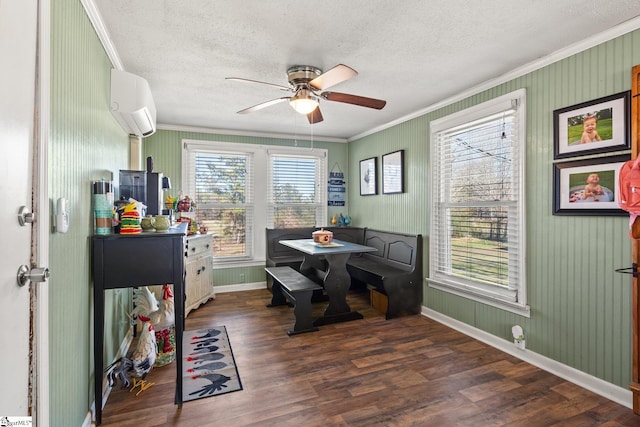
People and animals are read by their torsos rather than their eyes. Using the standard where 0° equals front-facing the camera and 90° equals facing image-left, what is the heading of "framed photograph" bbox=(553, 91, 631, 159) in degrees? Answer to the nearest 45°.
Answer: approximately 45°

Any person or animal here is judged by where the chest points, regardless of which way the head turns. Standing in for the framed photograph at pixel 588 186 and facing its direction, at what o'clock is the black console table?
The black console table is roughly at 12 o'clock from the framed photograph.

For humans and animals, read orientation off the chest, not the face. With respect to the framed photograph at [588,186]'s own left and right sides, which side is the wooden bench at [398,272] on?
on its right

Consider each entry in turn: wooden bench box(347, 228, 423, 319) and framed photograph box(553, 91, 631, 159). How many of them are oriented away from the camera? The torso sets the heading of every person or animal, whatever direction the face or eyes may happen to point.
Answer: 0

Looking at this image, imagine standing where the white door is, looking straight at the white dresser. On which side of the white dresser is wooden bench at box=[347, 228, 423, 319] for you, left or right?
right

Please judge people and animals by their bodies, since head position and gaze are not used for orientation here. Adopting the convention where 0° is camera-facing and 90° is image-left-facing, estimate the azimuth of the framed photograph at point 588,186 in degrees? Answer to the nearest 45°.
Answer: approximately 45°

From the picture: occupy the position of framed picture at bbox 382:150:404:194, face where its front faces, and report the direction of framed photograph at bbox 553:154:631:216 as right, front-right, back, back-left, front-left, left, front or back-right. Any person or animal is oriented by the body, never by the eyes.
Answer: left

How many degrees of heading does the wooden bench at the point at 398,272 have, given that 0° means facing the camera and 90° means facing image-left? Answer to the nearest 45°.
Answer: approximately 45°

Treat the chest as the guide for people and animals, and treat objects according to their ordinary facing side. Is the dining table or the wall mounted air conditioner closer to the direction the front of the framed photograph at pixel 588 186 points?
the wall mounted air conditioner
